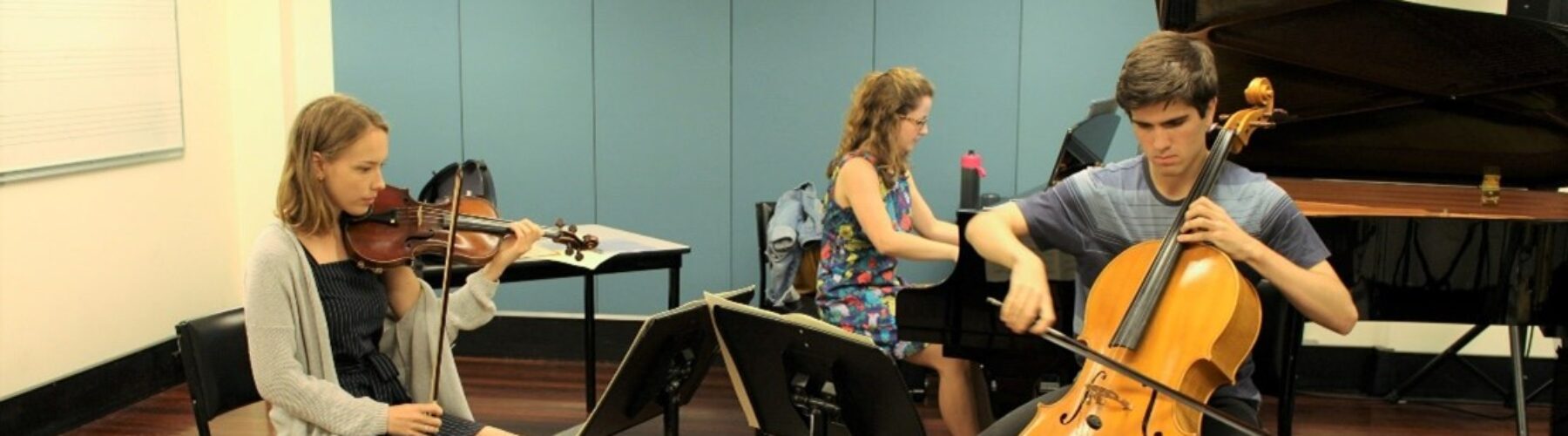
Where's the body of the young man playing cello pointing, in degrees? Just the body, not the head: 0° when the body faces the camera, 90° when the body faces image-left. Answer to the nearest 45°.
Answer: approximately 0°

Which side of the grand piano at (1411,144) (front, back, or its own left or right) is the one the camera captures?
left

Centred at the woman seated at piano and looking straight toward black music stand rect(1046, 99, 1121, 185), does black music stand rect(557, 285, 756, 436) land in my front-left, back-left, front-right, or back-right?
back-right

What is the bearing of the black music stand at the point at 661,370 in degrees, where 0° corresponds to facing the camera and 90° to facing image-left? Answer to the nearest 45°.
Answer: approximately 135°

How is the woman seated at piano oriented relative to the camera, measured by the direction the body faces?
to the viewer's right

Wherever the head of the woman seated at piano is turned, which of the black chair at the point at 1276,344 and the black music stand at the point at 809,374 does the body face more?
the black chair

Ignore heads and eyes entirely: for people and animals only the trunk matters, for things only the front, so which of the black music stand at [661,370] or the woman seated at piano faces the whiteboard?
the black music stand

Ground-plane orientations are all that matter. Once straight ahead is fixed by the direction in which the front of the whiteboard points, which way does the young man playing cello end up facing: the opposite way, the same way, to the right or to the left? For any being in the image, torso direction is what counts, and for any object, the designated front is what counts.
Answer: to the right
